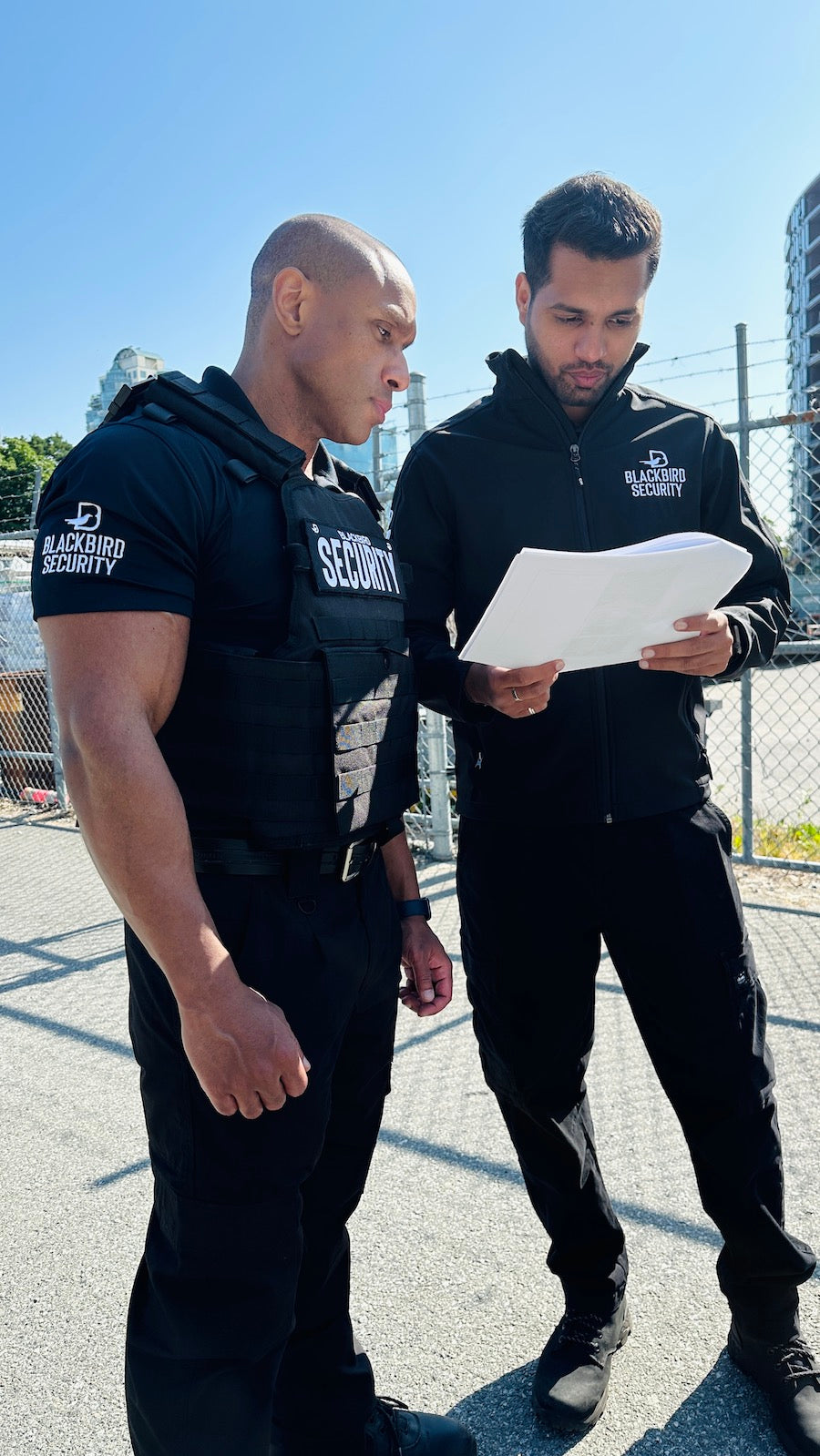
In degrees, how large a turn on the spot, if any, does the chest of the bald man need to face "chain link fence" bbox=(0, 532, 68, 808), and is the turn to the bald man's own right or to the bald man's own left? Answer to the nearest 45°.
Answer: approximately 135° to the bald man's own left

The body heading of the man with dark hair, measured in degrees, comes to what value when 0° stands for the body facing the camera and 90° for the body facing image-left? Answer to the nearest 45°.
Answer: approximately 0°

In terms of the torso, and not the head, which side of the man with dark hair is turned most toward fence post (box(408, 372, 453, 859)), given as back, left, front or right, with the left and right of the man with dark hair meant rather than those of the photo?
back

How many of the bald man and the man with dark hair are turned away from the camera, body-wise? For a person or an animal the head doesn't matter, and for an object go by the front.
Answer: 0

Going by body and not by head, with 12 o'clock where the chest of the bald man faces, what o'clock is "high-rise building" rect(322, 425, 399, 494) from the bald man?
The high-rise building is roughly at 8 o'clock from the bald man.

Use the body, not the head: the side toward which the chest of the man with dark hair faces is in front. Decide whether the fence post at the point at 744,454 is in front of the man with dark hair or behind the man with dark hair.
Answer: behind

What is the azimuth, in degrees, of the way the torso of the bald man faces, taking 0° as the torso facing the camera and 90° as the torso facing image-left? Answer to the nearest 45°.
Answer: approximately 315°

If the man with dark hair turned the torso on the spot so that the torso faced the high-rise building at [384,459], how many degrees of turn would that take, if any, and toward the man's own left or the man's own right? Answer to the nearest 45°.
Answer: approximately 180°
